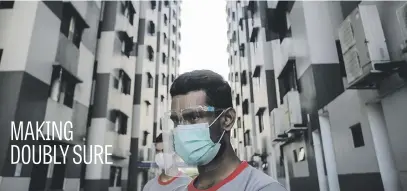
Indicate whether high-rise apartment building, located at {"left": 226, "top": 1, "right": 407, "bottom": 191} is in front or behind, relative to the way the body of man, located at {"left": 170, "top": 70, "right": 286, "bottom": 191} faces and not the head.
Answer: behind

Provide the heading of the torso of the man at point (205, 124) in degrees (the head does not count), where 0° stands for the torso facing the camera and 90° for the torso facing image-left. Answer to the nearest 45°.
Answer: approximately 45°

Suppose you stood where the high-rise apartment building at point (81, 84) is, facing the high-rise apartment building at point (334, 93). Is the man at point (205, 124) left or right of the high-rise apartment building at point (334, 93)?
right

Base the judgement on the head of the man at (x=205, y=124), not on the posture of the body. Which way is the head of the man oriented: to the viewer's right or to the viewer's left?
to the viewer's left

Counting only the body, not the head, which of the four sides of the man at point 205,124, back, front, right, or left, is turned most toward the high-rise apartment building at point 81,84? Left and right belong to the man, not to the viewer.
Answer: right
